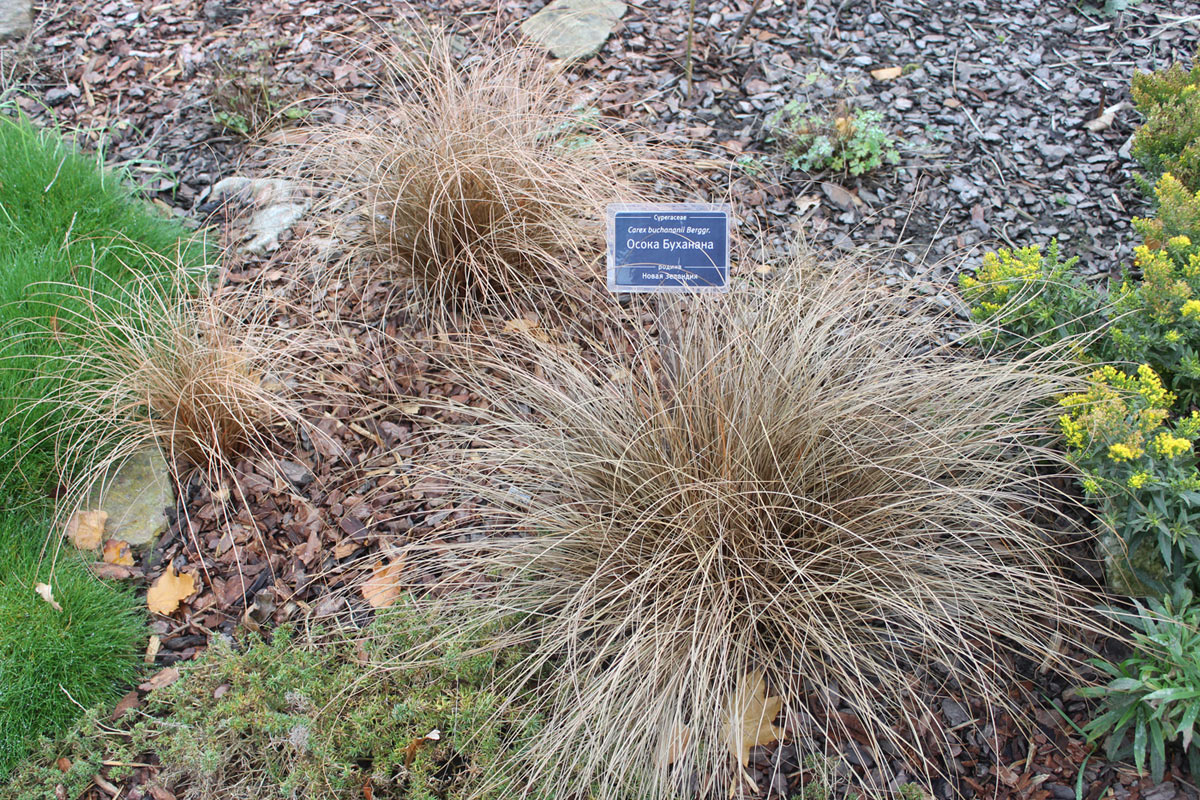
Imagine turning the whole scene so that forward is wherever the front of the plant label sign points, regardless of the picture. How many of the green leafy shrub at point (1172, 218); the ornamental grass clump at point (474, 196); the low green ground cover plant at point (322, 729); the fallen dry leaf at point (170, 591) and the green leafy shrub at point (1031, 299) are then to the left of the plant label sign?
2

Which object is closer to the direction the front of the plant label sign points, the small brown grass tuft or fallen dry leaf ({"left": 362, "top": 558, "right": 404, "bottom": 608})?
the fallen dry leaf

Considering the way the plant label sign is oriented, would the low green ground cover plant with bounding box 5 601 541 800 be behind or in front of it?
in front

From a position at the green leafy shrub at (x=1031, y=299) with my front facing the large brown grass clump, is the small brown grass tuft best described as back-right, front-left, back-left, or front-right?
front-right

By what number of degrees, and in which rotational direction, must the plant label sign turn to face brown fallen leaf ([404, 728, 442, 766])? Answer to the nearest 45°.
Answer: approximately 45° to its right

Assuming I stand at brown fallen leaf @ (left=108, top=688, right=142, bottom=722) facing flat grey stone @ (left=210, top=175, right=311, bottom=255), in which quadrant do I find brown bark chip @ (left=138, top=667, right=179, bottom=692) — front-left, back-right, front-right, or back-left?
front-right

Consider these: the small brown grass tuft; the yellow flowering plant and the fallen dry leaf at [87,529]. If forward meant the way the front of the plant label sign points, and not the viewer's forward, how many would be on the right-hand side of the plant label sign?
2

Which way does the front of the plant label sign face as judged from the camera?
facing the viewer

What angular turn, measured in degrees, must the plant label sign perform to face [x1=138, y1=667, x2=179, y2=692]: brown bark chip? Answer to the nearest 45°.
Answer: approximately 45° to its right

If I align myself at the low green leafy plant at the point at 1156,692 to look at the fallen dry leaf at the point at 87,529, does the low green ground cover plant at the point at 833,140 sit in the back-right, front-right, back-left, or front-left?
front-right

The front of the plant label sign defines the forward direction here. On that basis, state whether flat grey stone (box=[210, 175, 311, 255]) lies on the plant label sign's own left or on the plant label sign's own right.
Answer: on the plant label sign's own right

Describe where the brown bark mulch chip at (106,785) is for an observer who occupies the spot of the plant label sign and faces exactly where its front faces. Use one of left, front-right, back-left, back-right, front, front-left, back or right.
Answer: front-right

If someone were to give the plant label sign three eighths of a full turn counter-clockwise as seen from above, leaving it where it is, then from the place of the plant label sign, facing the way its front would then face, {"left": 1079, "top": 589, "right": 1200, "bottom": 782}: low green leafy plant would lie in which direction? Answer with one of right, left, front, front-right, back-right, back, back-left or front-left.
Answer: right

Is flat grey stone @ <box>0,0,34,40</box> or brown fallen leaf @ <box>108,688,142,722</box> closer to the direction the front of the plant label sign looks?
the brown fallen leaf

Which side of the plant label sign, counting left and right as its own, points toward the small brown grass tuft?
right

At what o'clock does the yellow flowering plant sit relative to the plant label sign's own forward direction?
The yellow flowering plant is roughly at 10 o'clock from the plant label sign.

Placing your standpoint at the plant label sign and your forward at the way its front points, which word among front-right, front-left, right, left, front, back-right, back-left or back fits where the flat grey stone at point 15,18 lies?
back-right

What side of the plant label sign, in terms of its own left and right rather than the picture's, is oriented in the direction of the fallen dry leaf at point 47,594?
right

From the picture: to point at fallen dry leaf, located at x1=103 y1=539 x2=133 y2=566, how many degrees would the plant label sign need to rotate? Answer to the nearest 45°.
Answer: approximately 90° to its right
